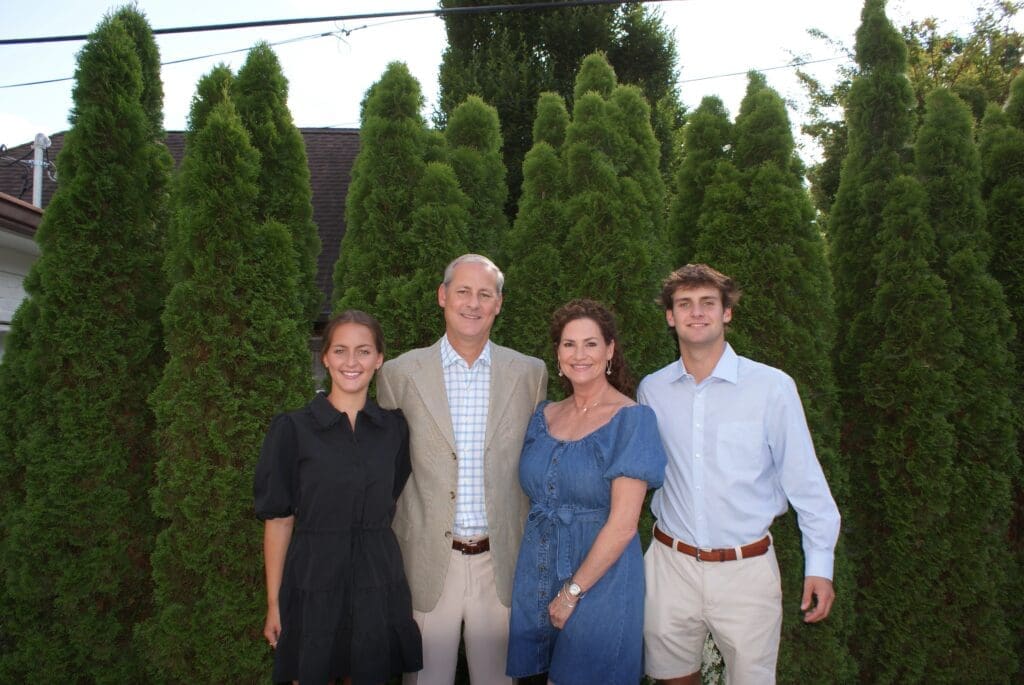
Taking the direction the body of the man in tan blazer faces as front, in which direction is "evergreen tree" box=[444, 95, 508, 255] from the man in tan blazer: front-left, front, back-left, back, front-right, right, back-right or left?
back

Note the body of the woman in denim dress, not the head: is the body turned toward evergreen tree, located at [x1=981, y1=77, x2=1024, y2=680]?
no

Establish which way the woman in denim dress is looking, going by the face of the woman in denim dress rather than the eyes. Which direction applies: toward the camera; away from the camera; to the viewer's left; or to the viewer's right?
toward the camera

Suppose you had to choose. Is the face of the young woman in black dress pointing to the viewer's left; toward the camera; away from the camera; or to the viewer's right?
toward the camera

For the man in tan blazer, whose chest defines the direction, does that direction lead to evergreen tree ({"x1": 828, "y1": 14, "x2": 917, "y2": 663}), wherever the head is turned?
no

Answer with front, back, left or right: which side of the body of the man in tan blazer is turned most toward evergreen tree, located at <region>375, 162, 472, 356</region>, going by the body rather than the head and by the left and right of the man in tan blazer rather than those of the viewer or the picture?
back

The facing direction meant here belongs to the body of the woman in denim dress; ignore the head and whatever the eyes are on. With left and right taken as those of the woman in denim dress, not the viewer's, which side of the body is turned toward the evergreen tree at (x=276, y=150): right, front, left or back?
right

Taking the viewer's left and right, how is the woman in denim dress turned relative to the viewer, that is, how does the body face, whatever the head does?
facing the viewer and to the left of the viewer

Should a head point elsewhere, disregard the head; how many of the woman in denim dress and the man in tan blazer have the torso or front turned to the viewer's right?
0

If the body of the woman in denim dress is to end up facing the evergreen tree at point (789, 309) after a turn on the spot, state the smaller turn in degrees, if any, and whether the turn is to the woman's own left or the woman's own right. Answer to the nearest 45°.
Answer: approximately 180°

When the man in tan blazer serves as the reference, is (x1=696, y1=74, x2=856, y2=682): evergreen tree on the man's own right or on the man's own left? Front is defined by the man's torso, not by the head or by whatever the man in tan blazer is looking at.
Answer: on the man's own left

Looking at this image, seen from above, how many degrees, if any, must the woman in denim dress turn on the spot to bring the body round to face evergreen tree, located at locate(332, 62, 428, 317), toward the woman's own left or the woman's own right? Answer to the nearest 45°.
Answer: approximately 90° to the woman's own right

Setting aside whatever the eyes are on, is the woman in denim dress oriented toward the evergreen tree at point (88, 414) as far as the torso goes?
no

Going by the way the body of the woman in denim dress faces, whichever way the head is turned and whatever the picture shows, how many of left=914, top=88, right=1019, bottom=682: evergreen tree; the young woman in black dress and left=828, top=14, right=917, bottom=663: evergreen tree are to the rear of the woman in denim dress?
2

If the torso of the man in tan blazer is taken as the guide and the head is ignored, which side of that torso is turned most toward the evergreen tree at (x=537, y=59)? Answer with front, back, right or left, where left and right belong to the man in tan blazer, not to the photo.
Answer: back

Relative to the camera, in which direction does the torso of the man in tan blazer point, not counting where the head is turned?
toward the camera

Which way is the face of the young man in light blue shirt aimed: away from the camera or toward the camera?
toward the camera
